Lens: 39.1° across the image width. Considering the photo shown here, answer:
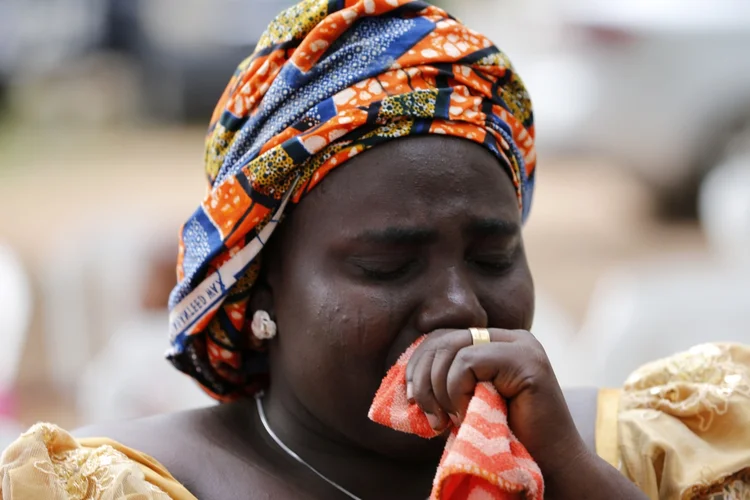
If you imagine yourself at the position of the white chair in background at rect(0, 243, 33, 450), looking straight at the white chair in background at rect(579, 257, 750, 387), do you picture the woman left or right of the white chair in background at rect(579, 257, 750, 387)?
right

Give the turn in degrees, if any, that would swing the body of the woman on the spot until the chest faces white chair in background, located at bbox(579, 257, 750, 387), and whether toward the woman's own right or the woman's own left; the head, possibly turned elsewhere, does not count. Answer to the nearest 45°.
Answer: approximately 180°

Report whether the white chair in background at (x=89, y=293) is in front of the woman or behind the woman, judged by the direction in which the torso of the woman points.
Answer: behind

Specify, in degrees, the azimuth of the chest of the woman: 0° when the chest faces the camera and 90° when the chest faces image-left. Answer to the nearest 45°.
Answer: approximately 315°

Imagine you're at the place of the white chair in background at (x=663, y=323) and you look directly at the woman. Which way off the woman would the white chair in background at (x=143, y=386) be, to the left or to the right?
right
